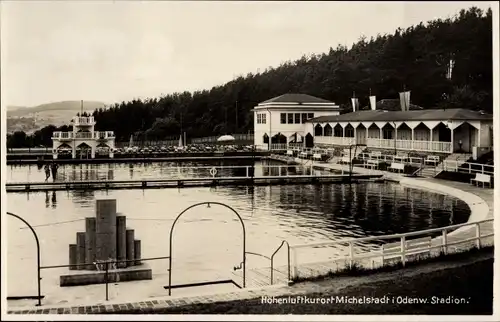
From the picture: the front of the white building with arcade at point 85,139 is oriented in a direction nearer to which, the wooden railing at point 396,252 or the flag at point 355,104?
the wooden railing

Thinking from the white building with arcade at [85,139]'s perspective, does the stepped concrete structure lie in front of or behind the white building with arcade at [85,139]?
in front

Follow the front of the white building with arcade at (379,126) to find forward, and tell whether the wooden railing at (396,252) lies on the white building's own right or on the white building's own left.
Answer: on the white building's own left

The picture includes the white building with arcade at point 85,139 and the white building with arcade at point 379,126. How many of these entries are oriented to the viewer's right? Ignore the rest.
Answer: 0

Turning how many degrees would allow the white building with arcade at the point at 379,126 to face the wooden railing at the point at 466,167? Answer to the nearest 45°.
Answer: approximately 45° to its left

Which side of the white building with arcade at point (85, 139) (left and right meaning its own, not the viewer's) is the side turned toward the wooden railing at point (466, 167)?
left

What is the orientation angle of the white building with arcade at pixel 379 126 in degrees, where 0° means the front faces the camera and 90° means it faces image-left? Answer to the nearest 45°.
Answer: approximately 45°

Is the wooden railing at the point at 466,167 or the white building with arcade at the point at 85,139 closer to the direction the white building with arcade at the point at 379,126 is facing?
the white building with arcade

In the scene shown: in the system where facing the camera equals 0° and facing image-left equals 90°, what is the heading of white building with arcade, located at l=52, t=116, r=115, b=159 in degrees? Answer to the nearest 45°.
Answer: approximately 0°
